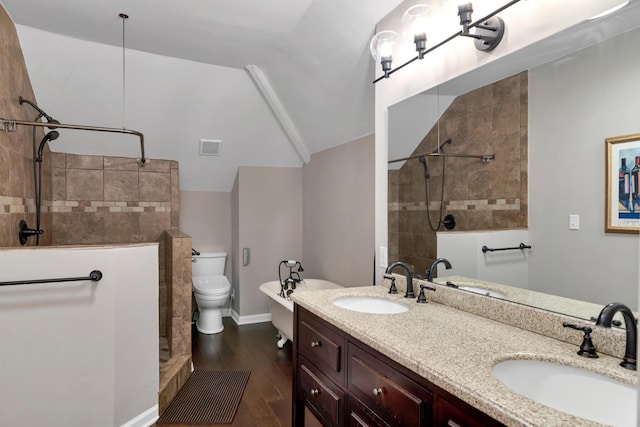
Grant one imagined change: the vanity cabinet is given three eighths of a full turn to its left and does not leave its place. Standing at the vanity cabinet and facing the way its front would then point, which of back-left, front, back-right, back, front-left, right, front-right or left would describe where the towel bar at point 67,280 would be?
back

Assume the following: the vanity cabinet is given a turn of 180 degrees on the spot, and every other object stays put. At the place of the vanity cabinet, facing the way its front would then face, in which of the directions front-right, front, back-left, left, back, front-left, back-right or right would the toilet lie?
left

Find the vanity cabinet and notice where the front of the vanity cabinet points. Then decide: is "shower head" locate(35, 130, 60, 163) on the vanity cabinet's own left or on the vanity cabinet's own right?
on the vanity cabinet's own right

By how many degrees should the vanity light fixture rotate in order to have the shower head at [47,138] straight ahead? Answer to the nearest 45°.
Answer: approximately 45° to its right

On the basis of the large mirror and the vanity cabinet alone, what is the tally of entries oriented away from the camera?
0

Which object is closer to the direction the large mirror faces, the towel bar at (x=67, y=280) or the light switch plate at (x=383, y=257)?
the towel bar

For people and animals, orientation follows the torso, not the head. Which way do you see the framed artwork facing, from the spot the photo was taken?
facing the viewer and to the left of the viewer

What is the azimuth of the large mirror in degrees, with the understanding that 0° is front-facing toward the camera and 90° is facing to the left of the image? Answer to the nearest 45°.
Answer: approximately 45°

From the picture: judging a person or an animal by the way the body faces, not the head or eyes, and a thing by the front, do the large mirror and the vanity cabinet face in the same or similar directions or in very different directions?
same or similar directions

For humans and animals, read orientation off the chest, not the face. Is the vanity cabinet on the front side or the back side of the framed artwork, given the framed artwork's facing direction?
on the front side

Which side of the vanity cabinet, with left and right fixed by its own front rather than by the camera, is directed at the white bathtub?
right

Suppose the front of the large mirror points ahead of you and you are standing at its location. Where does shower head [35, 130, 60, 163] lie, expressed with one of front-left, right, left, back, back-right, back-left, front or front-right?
front-right

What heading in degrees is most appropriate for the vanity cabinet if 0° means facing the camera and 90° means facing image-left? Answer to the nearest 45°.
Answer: approximately 45°
